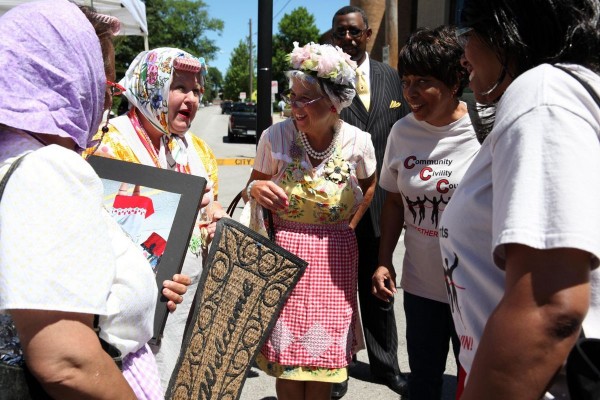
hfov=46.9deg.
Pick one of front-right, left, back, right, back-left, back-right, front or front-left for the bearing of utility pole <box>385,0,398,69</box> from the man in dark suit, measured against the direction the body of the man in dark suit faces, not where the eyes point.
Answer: back

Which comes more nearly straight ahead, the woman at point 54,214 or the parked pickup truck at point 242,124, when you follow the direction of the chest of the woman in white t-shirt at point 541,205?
the woman

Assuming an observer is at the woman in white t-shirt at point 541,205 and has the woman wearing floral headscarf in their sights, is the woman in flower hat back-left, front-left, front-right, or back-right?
front-right

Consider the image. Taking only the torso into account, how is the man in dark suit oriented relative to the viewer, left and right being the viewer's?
facing the viewer

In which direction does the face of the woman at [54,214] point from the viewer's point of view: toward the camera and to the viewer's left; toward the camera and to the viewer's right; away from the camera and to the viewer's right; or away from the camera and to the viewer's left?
away from the camera and to the viewer's right

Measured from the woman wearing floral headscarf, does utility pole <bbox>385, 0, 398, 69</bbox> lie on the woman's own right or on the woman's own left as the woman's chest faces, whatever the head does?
on the woman's own left

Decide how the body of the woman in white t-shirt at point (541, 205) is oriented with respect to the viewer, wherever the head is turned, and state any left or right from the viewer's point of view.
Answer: facing to the left of the viewer
